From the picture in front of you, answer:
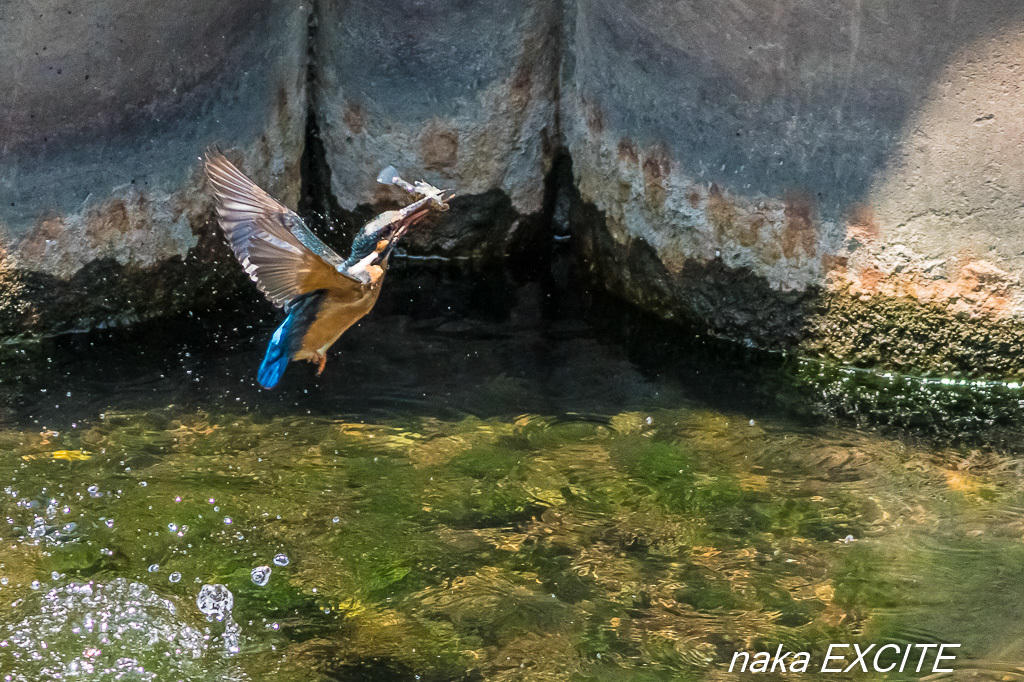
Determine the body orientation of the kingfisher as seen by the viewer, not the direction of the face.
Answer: to the viewer's right
